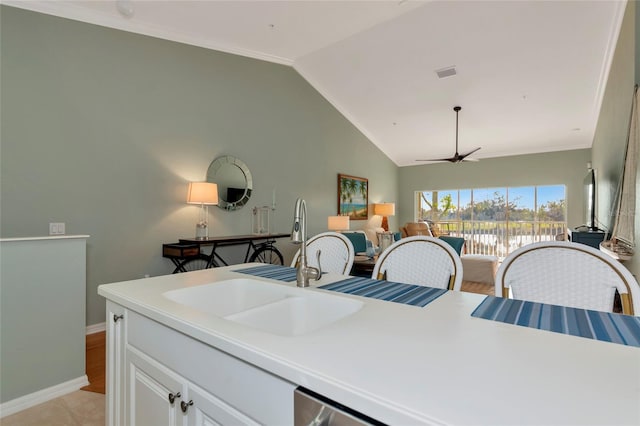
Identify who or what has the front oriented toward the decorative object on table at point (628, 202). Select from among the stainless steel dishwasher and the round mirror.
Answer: the round mirror

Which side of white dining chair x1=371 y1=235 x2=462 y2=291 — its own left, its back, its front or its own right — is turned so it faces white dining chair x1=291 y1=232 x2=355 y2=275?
right

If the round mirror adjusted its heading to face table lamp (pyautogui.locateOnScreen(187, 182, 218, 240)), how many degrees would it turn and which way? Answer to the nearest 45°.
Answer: approximately 90° to its right

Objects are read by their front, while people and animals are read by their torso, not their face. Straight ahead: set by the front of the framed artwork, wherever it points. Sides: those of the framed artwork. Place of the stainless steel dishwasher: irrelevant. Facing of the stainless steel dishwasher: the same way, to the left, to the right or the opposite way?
to the right

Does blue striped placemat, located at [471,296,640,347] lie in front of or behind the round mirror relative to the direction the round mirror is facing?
in front

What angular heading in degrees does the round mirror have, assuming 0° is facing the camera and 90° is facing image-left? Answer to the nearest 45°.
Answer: approximately 315°

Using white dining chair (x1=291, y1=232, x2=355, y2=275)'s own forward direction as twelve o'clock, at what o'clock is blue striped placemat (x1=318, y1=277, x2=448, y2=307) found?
The blue striped placemat is roughly at 10 o'clock from the white dining chair.

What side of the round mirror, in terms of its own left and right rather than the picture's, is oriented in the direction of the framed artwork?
left

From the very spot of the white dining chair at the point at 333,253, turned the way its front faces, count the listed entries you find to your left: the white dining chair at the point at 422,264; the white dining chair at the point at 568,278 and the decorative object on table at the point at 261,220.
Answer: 2

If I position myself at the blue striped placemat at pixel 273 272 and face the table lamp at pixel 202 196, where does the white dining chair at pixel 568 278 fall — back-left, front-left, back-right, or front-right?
back-right

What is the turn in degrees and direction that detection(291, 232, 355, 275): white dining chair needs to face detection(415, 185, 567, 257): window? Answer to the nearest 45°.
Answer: approximately 180°

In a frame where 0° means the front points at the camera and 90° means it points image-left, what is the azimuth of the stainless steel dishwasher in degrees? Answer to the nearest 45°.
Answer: approximately 45°
